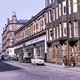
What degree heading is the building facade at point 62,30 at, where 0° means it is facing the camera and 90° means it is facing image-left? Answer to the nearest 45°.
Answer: approximately 45°
